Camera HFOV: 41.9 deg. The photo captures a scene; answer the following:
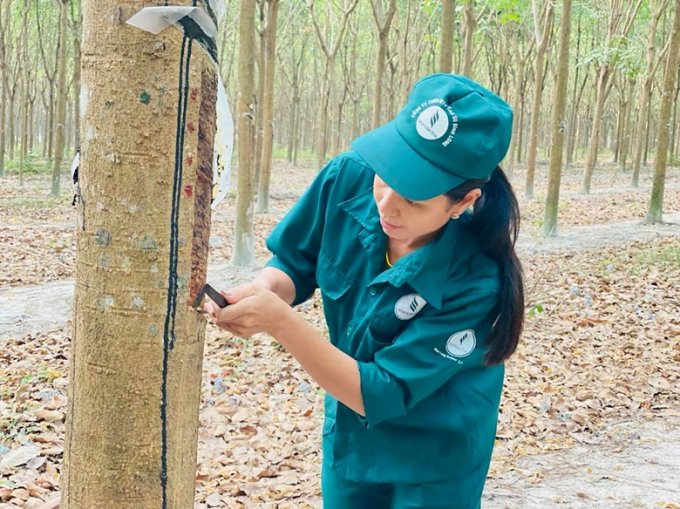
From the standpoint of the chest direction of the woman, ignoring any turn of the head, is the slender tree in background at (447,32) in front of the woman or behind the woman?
behind

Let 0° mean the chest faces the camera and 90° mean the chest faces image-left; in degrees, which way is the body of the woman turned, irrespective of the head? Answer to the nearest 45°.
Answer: approximately 45°

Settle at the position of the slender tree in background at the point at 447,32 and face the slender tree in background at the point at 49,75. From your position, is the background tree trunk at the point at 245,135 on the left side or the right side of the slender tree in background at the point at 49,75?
left

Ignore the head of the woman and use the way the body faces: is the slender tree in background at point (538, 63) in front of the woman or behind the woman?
behind

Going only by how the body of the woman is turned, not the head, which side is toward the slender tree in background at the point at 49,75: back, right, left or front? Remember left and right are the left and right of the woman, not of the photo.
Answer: right

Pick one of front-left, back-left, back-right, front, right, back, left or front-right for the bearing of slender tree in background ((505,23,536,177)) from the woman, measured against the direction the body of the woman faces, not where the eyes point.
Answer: back-right

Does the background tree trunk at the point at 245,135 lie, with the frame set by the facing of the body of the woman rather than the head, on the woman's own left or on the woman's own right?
on the woman's own right

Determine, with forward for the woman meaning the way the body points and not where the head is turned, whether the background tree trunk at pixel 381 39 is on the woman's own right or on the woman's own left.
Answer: on the woman's own right
